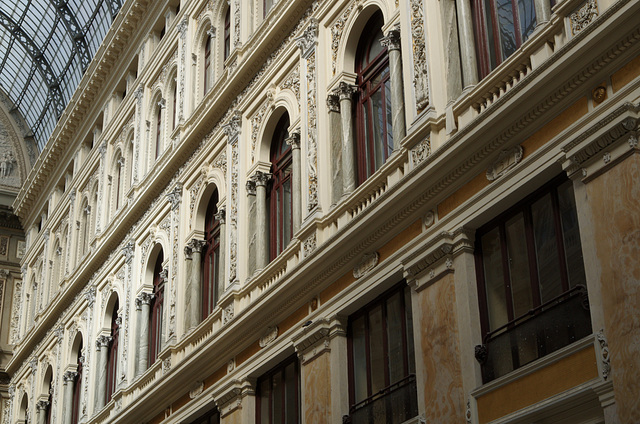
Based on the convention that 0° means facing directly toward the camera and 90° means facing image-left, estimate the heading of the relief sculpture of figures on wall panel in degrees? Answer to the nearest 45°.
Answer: approximately 315°

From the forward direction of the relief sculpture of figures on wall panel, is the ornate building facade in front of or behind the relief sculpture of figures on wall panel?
in front

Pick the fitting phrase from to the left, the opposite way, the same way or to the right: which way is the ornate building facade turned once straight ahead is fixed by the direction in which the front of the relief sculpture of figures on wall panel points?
to the right

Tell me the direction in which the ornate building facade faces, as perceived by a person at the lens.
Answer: facing the viewer and to the left of the viewer

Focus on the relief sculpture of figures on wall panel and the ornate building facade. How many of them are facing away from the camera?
0

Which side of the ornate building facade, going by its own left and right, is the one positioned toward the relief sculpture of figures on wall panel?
right
